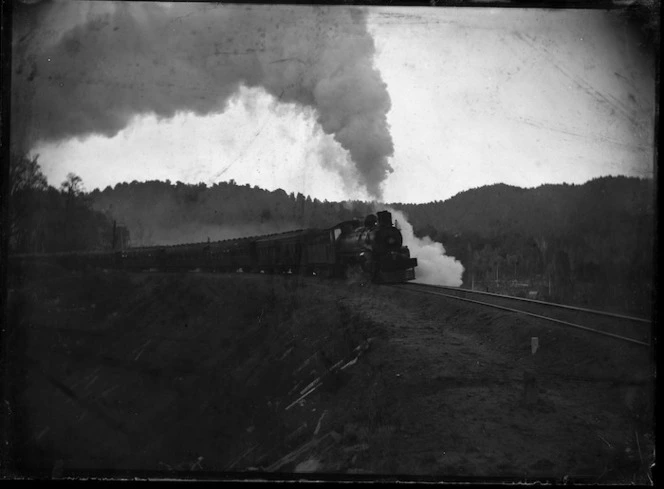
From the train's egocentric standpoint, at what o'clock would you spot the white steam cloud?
The white steam cloud is roughly at 11 o'clock from the train.

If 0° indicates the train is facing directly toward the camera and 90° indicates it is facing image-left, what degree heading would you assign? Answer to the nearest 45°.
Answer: approximately 315°
